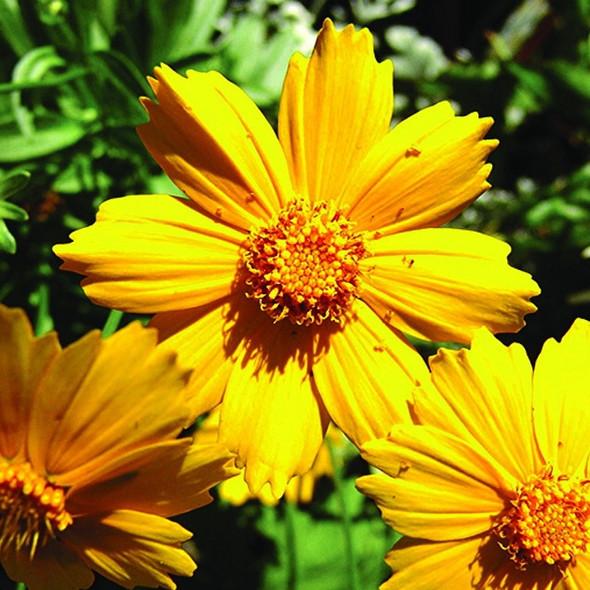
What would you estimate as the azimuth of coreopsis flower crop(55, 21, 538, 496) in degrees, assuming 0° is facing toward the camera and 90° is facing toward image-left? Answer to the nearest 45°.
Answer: approximately 0°
